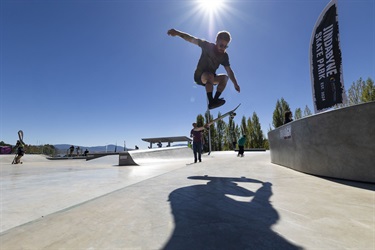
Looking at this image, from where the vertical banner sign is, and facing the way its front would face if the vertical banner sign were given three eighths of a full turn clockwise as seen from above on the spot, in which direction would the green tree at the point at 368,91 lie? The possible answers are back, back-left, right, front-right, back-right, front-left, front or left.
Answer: front-right

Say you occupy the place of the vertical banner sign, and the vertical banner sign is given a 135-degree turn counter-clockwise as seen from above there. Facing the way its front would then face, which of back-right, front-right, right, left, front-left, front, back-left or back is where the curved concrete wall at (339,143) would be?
back-right

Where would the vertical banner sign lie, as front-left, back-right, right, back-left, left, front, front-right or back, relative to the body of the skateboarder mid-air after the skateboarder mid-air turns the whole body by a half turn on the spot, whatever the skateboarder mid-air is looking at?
right

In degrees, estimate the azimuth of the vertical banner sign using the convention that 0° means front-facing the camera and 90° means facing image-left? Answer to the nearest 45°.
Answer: approximately 0°

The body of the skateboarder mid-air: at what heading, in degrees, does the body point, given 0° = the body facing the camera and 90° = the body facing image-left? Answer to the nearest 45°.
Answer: approximately 315°
